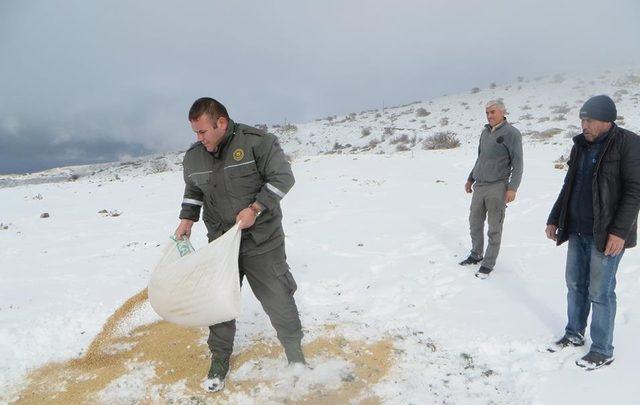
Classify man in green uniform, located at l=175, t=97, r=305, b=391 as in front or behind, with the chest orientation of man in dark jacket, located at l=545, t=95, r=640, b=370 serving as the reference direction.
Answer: in front

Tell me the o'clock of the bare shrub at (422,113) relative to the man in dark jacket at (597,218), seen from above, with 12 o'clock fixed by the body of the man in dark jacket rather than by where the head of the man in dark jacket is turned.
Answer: The bare shrub is roughly at 4 o'clock from the man in dark jacket.

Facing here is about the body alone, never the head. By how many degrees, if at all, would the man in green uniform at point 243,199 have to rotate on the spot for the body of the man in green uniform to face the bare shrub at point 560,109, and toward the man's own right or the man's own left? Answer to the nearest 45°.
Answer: approximately 180°

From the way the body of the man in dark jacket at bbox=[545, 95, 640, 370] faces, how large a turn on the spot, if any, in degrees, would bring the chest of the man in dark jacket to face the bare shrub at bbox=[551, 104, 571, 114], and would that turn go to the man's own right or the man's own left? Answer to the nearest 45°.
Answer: approximately 135° to the man's own right

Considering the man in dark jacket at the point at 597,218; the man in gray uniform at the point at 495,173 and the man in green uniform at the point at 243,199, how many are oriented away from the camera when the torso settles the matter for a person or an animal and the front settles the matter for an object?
0

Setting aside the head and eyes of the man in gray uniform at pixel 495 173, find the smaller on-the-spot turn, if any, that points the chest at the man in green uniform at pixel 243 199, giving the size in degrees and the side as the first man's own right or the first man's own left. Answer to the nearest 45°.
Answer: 0° — they already face them

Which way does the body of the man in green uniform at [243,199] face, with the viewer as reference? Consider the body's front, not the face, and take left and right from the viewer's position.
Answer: facing the viewer and to the left of the viewer

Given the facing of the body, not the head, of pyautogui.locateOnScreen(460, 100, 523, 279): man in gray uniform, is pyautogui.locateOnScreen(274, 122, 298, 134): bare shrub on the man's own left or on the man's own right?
on the man's own right

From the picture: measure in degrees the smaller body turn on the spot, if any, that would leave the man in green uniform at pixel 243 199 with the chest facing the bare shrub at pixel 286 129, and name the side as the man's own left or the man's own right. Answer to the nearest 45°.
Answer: approximately 135° to the man's own right

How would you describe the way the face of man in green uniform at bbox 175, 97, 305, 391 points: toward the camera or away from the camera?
toward the camera

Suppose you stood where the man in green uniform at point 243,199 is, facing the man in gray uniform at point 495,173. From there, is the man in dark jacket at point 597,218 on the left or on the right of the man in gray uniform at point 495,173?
right

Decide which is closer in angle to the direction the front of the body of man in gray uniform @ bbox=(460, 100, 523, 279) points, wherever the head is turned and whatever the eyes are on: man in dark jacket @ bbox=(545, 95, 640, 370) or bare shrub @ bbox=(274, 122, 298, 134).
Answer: the man in dark jacket

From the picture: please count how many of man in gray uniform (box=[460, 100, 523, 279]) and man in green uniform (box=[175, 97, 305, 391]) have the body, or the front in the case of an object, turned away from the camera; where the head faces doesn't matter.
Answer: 0

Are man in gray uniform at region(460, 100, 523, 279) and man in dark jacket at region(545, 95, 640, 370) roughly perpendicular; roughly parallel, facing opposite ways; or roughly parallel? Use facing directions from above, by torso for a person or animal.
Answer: roughly parallel

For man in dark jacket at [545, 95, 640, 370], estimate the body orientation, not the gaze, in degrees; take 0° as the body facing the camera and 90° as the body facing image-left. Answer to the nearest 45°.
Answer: approximately 45°
